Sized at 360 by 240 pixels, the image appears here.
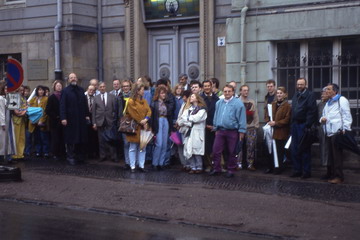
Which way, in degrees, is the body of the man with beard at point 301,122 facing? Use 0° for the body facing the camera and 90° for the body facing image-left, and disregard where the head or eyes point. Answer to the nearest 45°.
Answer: approximately 45°

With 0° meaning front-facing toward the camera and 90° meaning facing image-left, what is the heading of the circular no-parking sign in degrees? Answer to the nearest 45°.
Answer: approximately 0°

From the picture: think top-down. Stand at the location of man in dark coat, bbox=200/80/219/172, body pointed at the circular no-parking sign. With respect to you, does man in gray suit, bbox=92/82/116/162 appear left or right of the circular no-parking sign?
right

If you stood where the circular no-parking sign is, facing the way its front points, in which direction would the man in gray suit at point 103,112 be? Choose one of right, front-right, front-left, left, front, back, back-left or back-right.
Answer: back-left

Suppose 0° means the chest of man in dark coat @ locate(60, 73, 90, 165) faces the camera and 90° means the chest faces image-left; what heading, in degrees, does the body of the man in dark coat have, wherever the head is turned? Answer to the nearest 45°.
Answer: approximately 0°
